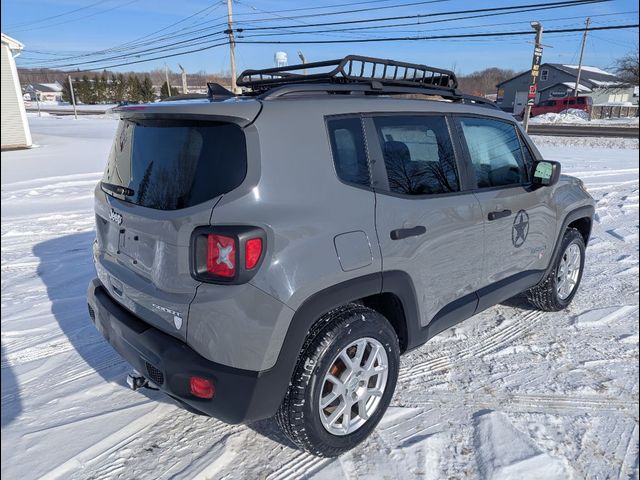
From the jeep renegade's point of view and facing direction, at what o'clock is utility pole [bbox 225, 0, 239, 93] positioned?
The utility pole is roughly at 10 o'clock from the jeep renegade.

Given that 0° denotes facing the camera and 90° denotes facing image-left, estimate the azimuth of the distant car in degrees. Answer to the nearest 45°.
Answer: approximately 90°

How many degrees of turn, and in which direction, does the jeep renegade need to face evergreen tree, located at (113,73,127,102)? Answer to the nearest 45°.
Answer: approximately 90° to its left

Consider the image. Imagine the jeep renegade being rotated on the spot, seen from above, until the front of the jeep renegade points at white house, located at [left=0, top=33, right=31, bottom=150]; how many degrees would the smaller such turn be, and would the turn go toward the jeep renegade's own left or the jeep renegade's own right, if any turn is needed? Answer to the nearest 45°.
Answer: approximately 90° to the jeep renegade's own left

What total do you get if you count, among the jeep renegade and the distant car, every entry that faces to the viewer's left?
1

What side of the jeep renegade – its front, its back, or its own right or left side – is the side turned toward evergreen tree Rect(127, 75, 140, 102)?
left

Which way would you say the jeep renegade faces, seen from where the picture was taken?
facing away from the viewer and to the right of the viewer

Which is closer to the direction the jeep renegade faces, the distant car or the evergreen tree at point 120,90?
the distant car

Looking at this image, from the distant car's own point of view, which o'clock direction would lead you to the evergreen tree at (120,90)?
The evergreen tree is roughly at 11 o'clock from the distant car.
